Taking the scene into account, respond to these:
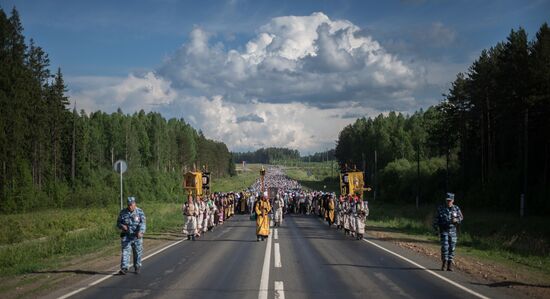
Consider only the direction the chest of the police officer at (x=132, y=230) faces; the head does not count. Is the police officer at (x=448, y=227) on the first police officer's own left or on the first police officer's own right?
on the first police officer's own left

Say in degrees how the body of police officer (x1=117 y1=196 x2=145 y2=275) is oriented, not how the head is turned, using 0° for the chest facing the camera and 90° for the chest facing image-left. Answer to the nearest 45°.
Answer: approximately 0°
